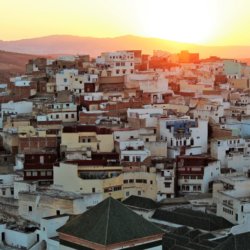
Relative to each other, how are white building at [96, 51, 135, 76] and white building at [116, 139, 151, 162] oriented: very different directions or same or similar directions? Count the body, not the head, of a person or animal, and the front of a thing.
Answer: same or similar directions

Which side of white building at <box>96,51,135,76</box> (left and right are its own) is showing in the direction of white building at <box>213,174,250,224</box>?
front

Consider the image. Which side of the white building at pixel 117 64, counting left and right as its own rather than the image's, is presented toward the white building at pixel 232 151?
front

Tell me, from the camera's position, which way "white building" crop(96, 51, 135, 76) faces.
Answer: facing the viewer

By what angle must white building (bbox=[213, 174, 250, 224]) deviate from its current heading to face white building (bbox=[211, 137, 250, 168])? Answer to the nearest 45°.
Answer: approximately 135° to its right

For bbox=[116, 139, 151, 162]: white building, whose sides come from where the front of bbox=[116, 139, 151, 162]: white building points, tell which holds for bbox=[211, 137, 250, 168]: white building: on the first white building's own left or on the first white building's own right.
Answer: on the first white building's own left

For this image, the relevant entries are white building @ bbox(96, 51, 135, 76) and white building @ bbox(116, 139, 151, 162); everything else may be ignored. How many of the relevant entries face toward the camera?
2

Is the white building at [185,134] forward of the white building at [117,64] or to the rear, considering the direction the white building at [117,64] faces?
forward

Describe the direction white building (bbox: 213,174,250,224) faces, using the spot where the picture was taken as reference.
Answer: facing the viewer and to the left of the viewer

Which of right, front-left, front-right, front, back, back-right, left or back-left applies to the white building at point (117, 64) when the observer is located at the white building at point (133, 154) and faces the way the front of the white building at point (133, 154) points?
back

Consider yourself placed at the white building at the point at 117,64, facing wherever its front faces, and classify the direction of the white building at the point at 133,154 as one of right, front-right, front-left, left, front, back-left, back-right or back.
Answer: front

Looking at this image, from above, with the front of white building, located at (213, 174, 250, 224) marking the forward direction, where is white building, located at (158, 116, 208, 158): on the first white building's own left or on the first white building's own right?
on the first white building's own right
